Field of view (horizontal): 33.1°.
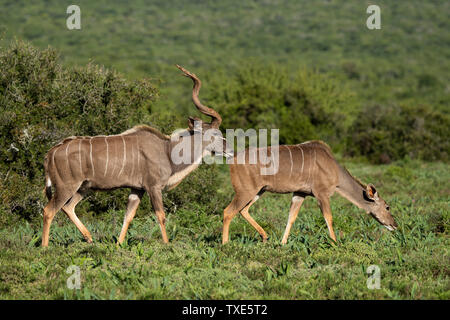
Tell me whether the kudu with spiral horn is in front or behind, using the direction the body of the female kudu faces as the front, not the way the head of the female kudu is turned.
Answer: behind

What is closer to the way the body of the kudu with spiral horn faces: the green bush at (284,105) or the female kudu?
the female kudu

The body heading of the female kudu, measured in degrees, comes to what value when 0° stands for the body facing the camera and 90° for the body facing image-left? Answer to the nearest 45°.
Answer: approximately 270°

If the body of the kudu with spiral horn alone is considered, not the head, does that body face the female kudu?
yes

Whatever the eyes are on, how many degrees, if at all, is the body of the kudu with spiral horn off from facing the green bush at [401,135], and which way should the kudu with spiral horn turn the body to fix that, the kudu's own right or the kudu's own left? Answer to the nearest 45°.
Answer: approximately 45° to the kudu's own left

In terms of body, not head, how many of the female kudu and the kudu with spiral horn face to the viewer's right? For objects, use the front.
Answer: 2

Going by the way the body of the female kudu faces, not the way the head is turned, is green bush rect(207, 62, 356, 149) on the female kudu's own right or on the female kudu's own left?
on the female kudu's own left

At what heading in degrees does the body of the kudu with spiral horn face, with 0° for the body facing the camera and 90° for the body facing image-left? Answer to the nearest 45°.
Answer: approximately 270°

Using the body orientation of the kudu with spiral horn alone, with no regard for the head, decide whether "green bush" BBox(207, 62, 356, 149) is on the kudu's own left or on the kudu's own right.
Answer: on the kudu's own left
